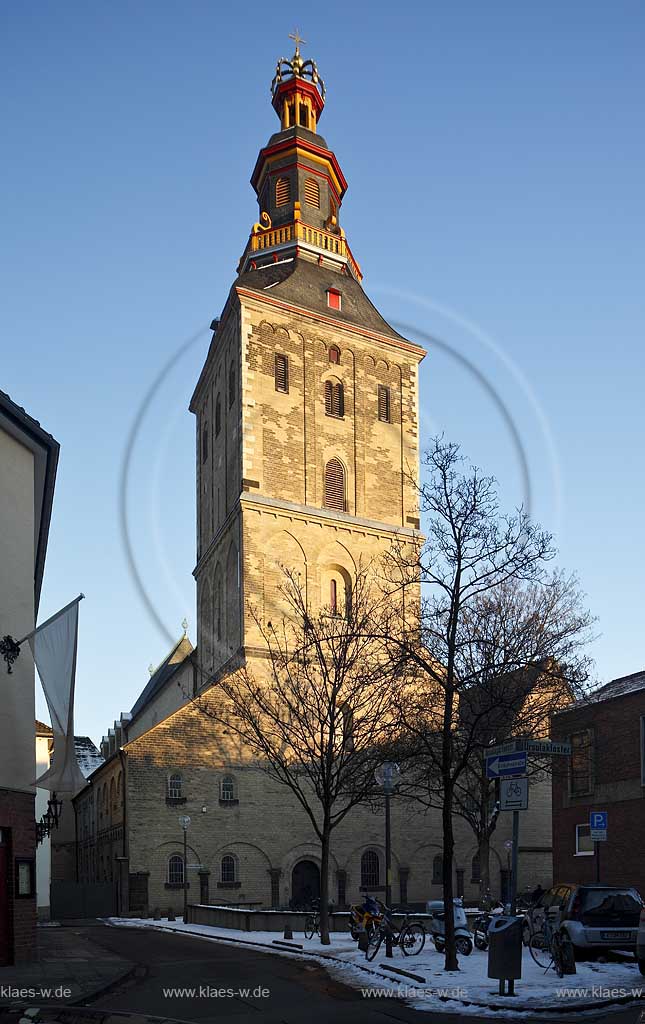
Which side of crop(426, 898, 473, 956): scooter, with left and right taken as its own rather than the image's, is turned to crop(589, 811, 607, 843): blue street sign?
left

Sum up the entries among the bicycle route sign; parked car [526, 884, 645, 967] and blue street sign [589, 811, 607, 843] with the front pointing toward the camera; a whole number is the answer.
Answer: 2

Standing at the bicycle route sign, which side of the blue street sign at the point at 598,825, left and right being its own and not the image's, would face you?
front

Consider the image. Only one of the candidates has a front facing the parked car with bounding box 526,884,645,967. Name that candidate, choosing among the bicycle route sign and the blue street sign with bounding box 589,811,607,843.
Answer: the blue street sign

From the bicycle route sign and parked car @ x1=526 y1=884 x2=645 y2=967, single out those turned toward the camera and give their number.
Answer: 1

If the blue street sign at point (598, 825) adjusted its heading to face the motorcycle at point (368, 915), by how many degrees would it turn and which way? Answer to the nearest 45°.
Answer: approximately 45° to its right

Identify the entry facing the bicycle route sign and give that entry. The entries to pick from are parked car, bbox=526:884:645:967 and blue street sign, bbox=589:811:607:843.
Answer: the blue street sign

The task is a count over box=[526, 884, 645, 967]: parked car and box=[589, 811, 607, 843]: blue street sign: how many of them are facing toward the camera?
1
